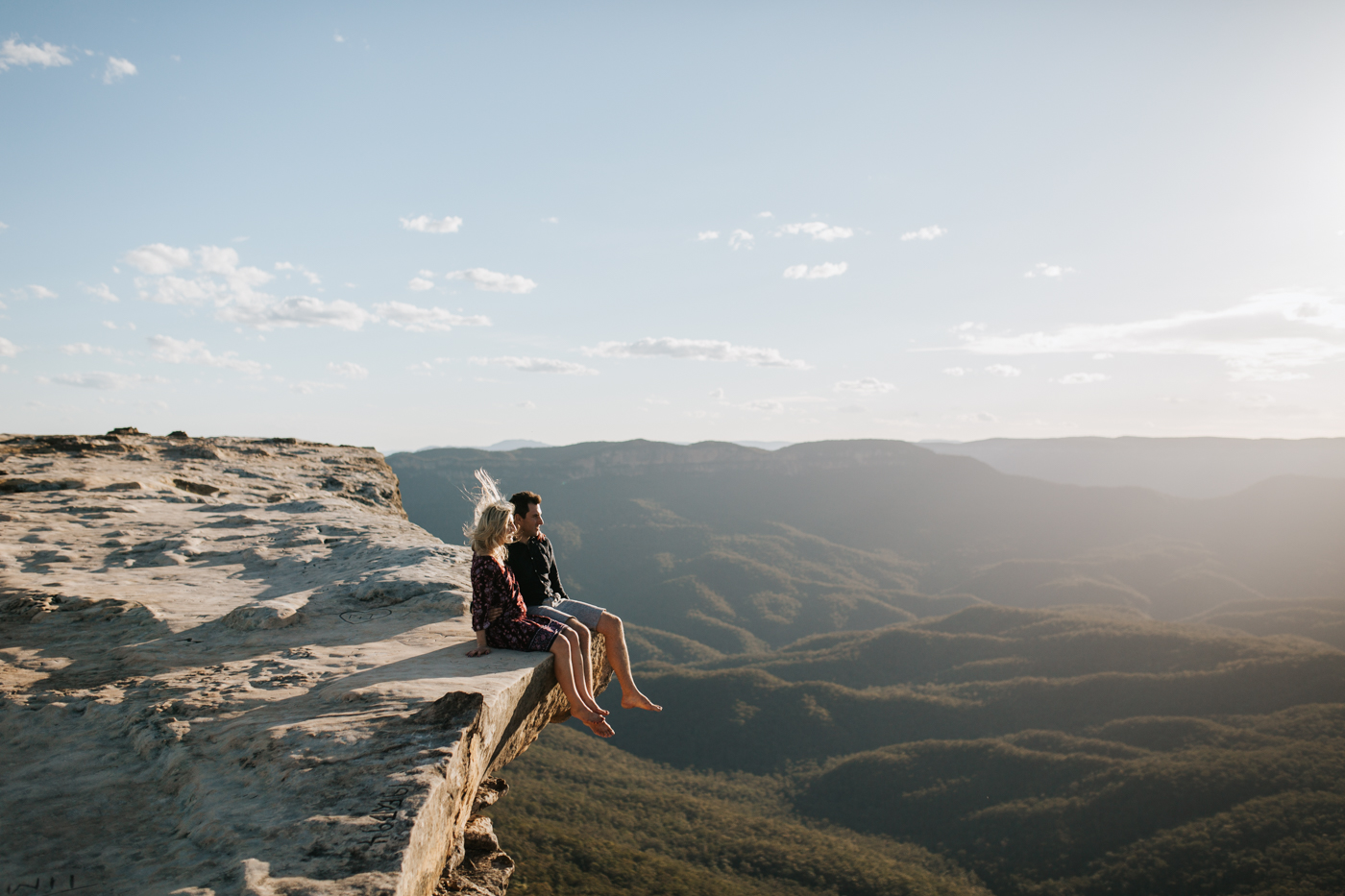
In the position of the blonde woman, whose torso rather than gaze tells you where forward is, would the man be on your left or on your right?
on your left

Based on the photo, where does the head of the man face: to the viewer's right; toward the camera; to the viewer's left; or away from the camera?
to the viewer's right

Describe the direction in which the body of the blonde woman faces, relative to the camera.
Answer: to the viewer's right
